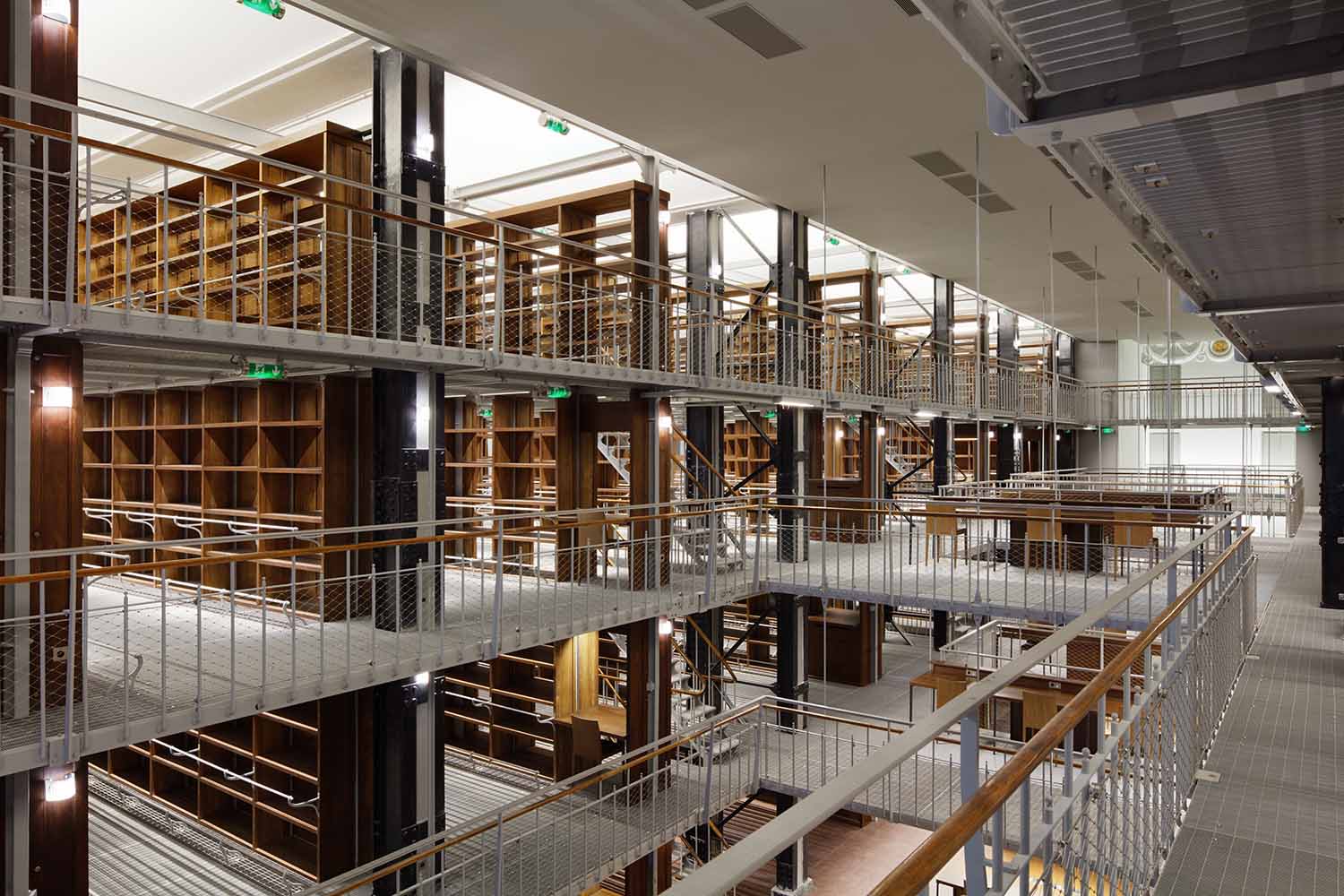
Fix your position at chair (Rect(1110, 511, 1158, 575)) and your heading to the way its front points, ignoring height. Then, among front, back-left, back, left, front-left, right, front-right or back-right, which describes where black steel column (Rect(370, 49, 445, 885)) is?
back-left

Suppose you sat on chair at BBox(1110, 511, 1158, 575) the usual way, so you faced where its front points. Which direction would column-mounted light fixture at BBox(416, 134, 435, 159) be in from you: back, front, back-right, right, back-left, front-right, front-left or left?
back-left

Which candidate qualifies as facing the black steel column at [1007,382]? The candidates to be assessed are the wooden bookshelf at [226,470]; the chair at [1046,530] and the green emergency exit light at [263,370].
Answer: the chair

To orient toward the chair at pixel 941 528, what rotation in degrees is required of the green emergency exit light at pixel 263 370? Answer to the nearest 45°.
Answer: approximately 90° to its left

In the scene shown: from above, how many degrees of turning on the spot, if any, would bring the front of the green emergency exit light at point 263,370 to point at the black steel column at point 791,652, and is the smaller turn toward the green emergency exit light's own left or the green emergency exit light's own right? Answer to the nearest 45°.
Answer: approximately 135° to the green emergency exit light's own left

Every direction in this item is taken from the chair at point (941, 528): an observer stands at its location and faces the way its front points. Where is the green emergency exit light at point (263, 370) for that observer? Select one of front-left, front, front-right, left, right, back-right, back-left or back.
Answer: back

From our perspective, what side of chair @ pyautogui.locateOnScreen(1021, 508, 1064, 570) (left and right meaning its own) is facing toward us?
back

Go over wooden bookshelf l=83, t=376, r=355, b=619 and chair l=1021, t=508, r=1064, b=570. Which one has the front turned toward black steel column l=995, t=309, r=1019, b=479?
the chair

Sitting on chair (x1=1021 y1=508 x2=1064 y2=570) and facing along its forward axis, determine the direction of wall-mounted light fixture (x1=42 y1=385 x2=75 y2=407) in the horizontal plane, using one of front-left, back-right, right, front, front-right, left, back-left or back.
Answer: back-left

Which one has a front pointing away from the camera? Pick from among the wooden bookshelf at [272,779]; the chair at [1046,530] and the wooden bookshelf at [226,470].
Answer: the chair
